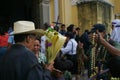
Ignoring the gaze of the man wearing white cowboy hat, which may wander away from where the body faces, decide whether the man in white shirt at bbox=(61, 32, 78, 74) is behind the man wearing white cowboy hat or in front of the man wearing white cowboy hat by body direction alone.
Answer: in front

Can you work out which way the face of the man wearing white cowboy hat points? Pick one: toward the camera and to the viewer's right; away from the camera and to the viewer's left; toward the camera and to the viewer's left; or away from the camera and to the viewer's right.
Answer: away from the camera and to the viewer's right

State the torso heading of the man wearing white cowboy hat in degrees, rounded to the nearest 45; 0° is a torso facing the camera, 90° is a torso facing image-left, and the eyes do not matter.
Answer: approximately 225°
